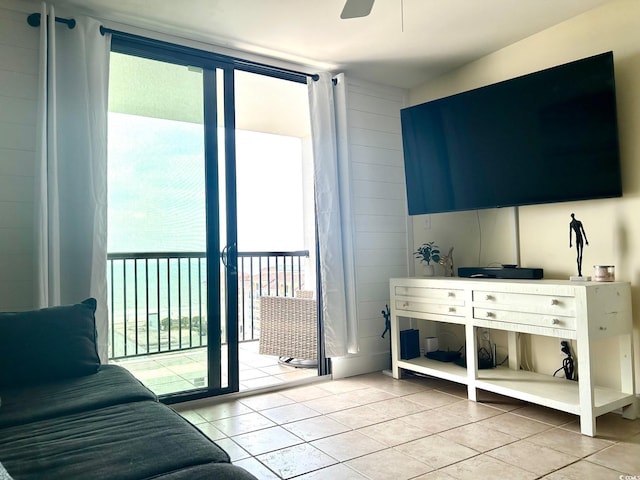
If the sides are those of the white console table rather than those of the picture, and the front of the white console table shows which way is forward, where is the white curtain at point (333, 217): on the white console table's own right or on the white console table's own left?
on the white console table's own right

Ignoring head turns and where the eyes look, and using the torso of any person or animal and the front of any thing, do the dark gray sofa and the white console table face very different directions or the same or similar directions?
very different directions

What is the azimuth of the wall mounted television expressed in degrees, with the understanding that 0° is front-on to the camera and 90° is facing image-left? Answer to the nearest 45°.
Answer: approximately 45°

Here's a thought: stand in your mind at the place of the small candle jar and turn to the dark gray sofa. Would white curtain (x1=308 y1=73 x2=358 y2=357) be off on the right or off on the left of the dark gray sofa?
right

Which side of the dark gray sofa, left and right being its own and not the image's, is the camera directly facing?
right

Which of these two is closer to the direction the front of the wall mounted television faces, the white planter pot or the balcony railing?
the balcony railing

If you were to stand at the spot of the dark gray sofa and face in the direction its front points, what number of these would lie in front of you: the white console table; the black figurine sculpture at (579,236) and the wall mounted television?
3

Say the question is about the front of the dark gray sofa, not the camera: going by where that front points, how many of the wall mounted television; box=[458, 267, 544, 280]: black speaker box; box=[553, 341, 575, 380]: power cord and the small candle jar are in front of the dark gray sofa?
4

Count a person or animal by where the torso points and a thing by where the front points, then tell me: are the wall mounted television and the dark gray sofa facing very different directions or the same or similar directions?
very different directions

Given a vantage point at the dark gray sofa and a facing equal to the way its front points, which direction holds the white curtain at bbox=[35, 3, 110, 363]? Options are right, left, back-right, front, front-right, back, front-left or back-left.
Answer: left
